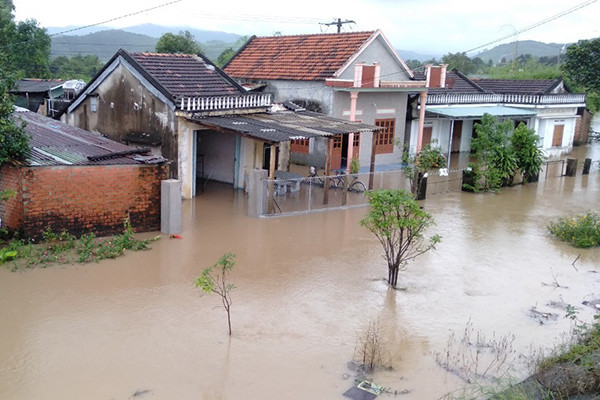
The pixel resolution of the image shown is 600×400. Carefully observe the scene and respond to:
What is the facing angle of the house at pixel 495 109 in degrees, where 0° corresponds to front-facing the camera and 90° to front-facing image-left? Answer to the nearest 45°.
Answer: approximately 0°

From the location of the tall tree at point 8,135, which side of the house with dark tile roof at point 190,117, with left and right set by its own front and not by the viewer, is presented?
right

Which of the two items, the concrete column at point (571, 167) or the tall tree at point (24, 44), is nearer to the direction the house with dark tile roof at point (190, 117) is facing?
the concrete column

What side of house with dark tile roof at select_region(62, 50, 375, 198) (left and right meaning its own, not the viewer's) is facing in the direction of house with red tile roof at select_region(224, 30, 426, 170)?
left

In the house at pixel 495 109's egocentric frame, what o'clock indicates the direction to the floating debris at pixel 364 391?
The floating debris is roughly at 12 o'clock from the house.

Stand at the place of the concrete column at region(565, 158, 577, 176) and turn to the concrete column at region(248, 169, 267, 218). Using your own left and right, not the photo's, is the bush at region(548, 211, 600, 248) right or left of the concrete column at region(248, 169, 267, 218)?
left

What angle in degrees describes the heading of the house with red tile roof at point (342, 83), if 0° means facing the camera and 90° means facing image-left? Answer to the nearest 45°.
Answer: approximately 315°

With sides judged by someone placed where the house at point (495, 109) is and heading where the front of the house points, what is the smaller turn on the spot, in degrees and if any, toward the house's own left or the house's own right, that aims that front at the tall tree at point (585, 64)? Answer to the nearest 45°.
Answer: approximately 135° to the house's own left

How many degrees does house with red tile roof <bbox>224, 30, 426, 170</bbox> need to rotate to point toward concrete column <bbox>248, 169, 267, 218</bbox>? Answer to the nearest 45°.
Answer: approximately 45° to its right

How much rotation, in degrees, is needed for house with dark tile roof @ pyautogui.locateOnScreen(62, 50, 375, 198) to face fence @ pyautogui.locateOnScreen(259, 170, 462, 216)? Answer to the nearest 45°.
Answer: approximately 45° to its left

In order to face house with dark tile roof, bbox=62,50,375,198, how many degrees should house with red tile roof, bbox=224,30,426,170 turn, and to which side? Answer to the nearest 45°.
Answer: approximately 90° to its right
